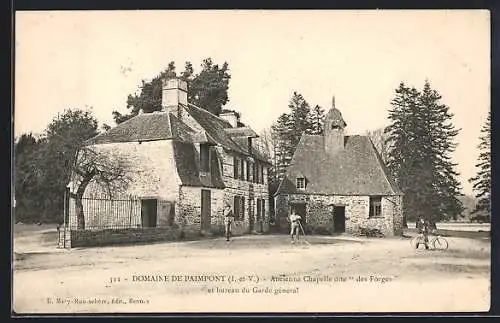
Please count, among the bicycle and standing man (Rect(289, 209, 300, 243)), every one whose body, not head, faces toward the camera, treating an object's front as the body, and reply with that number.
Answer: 1

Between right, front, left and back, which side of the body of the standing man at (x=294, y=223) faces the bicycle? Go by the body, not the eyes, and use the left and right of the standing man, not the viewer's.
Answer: left
